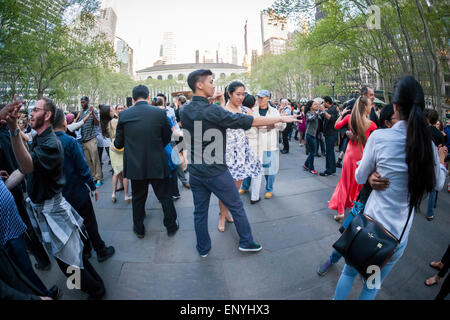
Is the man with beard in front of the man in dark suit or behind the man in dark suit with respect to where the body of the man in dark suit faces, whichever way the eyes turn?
behind

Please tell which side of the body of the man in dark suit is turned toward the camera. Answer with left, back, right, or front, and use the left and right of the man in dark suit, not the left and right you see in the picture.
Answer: back

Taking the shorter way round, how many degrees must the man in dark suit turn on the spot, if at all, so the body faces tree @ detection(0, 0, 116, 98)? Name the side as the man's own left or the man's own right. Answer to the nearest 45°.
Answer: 0° — they already face it

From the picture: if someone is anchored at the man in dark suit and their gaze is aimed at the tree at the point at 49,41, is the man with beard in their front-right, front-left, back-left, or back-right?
back-left

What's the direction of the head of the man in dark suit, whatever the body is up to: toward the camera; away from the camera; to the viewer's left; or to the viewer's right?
away from the camera

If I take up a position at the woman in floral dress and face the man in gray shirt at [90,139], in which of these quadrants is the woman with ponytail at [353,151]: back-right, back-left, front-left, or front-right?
back-right

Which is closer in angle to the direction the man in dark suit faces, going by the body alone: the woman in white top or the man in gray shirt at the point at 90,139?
the man in gray shirt
